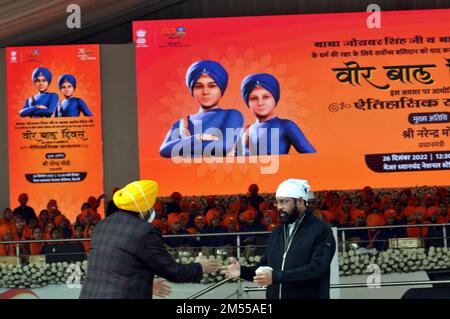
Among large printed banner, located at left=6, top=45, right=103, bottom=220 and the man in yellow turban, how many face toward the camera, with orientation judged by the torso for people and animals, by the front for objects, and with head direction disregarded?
1

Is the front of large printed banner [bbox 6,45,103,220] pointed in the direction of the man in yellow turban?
yes

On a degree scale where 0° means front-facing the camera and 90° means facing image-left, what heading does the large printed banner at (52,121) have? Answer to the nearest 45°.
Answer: approximately 0°

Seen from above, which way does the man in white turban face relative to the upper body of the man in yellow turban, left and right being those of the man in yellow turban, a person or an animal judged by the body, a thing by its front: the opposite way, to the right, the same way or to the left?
the opposite way

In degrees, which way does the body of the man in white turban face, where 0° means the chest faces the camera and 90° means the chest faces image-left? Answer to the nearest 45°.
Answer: approximately 45°

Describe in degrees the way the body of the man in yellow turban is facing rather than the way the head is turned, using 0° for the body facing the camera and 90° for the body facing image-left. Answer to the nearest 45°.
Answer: approximately 225°

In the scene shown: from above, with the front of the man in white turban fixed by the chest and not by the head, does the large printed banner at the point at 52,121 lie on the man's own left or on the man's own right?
on the man's own right

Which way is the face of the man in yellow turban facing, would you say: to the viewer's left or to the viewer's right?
to the viewer's right

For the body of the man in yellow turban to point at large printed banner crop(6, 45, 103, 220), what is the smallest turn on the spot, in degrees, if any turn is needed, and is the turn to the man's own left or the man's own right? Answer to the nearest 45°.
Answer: approximately 45° to the man's own left

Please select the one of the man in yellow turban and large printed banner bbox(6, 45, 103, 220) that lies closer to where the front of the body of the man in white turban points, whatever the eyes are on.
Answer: the man in yellow turban
